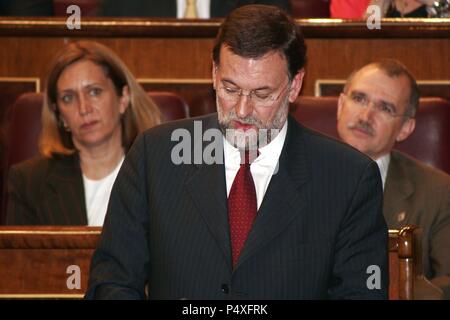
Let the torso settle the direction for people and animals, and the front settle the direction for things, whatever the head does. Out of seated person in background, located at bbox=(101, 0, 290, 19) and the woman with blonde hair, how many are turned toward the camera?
2

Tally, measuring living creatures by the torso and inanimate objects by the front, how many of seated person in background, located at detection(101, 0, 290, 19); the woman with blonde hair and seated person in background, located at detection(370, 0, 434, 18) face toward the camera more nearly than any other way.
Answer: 3

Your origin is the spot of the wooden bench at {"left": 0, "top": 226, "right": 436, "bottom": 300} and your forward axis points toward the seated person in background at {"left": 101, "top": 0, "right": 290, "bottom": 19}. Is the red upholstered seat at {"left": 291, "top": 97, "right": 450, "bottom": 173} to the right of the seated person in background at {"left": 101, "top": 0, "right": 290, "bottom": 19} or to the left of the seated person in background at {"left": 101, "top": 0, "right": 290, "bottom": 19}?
right

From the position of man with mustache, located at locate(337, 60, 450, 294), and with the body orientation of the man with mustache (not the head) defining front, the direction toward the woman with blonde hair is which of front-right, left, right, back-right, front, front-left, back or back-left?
front-right

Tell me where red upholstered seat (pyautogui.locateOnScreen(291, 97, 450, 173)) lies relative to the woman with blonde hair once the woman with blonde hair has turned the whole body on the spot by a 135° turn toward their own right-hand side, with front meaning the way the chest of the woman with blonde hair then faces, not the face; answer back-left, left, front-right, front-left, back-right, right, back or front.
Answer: back-right

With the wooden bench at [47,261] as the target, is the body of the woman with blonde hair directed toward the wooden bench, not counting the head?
yes

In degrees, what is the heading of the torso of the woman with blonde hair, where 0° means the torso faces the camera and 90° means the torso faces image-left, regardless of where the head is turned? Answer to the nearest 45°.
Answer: approximately 0°

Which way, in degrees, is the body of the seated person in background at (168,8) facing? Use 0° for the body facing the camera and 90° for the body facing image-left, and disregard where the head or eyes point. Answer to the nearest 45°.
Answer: approximately 0°

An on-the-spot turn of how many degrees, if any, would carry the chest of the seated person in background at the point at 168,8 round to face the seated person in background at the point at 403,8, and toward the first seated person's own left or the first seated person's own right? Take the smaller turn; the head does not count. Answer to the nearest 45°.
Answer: approximately 90° to the first seated person's own left
